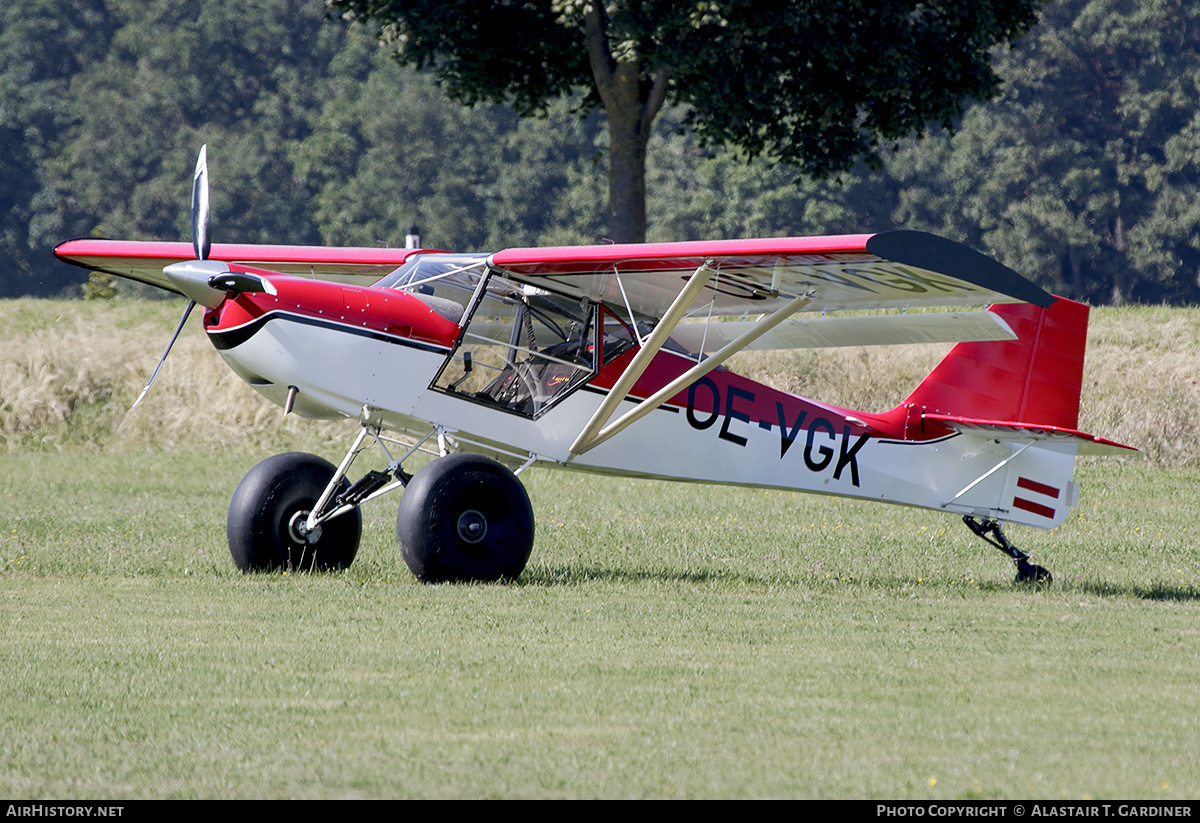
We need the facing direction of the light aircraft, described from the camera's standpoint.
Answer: facing the viewer and to the left of the viewer
